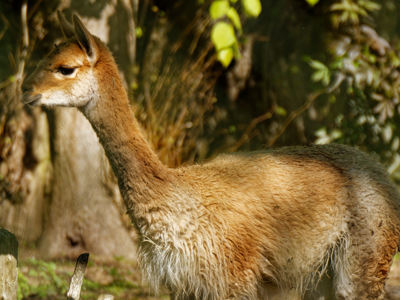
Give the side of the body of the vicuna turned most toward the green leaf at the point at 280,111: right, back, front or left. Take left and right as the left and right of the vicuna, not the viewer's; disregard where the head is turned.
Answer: right

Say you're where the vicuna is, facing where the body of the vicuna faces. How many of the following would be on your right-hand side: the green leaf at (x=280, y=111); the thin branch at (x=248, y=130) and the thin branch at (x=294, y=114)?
3

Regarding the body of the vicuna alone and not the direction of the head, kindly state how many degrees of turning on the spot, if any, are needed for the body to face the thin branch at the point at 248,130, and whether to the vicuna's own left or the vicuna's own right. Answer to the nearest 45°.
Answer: approximately 90° to the vicuna's own right

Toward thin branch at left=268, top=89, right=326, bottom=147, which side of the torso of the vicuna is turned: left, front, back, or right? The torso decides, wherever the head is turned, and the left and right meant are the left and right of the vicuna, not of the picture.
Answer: right

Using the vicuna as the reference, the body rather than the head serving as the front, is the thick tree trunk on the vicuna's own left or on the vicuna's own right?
on the vicuna's own right

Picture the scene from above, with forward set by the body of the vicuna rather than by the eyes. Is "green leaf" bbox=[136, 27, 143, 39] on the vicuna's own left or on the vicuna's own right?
on the vicuna's own right

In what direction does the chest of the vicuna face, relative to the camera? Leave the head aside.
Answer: to the viewer's left

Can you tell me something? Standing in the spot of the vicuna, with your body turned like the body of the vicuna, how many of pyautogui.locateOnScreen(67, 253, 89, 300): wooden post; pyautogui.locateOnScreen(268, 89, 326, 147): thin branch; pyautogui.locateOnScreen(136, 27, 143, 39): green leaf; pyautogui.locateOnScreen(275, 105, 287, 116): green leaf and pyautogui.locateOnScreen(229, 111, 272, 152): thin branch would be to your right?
4
